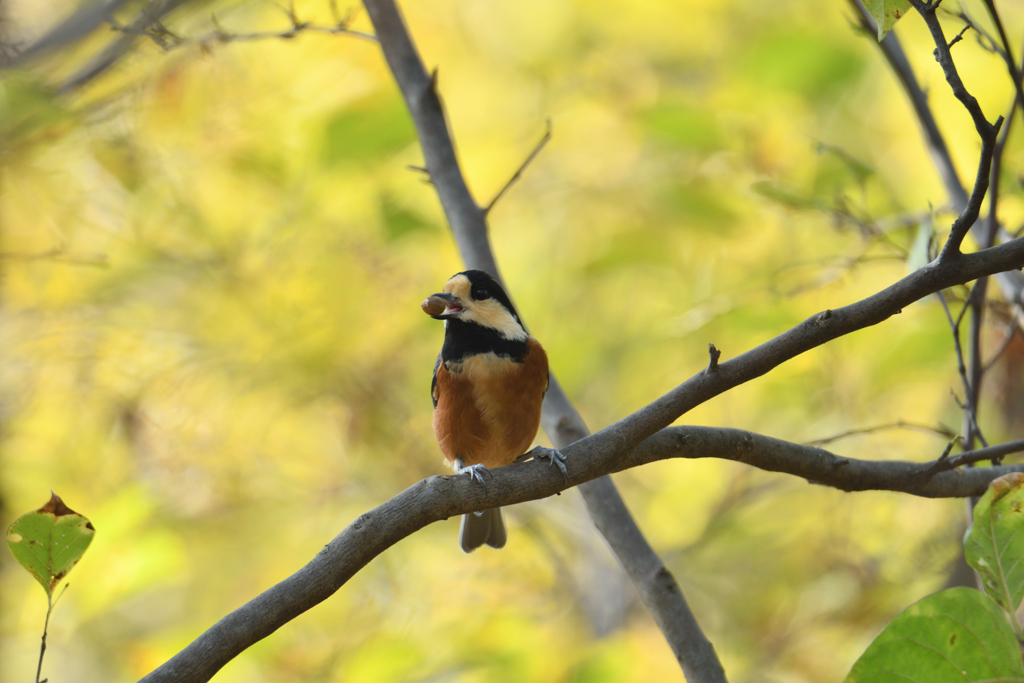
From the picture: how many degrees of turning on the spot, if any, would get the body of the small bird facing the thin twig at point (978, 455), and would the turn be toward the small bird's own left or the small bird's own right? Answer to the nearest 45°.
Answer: approximately 45° to the small bird's own left

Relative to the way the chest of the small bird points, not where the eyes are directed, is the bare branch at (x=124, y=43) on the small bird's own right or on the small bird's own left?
on the small bird's own right

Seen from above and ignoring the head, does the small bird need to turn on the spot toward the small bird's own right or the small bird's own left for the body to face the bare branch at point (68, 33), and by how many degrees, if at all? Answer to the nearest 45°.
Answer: approximately 45° to the small bird's own right

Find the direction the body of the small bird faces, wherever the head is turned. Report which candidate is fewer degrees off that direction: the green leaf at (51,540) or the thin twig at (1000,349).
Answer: the green leaf
